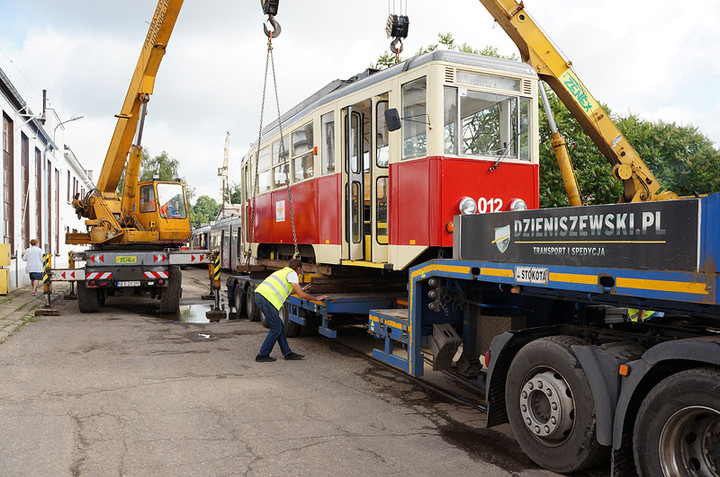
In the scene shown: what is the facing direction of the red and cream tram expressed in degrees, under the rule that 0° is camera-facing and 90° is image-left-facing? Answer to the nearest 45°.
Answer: approximately 315°

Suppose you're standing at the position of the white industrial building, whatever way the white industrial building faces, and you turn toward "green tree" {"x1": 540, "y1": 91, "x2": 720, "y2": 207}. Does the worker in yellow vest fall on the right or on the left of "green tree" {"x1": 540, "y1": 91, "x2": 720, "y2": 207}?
right

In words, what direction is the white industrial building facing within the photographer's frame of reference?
facing to the right of the viewer

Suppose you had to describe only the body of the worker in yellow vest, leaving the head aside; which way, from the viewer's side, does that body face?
to the viewer's right

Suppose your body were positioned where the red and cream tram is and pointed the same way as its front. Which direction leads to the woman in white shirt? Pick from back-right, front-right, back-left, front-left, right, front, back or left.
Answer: back

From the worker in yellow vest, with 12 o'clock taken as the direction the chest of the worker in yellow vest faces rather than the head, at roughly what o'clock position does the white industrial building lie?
The white industrial building is roughly at 8 o'clock from the worker in yellow vest.

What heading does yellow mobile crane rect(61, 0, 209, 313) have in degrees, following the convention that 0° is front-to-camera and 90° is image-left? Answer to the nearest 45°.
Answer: approximately 180°

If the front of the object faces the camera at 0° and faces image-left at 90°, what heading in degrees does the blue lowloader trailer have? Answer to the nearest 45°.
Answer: approximately 315°
